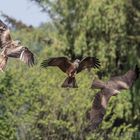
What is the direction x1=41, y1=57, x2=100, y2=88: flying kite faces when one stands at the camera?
facing the viewer and to the right of the viewer
